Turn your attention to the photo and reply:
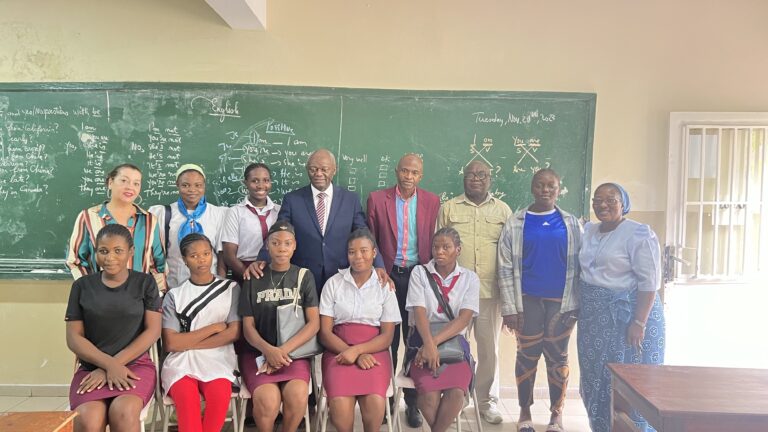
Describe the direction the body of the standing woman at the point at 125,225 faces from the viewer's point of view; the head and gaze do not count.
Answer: toward the camera

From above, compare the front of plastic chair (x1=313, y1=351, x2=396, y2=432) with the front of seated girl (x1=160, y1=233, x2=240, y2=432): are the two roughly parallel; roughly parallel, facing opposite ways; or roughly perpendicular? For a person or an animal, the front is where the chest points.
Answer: roughly parallel

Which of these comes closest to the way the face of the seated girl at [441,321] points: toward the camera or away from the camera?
toward the camera

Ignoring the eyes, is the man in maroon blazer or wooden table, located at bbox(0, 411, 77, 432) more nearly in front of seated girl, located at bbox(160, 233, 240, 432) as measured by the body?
the wooden table

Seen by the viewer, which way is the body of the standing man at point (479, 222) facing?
toward the camera

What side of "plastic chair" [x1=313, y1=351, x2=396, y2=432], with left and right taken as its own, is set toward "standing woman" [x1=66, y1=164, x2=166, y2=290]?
right

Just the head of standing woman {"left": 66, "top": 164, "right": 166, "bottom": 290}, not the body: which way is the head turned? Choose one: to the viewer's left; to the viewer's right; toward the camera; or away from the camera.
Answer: toward the camera

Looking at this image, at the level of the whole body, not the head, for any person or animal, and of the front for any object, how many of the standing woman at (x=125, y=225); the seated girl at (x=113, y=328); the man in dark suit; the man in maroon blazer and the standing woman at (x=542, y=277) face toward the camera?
5

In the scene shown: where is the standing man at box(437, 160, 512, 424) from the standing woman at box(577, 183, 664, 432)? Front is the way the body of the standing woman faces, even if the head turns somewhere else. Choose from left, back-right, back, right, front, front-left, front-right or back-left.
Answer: front-right

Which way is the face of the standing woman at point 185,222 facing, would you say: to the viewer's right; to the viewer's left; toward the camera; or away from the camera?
toward the camera

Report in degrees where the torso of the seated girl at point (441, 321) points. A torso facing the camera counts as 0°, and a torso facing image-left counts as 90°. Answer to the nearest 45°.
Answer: approximately 0°

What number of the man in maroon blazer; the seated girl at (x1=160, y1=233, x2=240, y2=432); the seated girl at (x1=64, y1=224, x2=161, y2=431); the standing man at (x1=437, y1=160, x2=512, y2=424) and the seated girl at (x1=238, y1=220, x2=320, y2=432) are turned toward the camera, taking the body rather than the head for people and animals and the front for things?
5

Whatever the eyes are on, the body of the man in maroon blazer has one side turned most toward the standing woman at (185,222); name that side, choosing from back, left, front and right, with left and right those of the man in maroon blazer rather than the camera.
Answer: right

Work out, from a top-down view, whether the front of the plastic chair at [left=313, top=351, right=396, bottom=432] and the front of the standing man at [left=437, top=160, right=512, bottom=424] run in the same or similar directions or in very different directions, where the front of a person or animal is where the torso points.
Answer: same or similar directions

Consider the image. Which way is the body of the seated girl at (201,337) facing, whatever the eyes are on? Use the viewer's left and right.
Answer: facing the viewer
